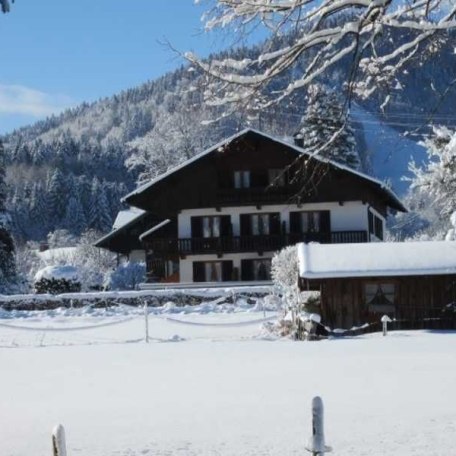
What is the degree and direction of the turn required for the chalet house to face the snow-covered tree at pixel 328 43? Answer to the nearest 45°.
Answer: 0° — it already faces it

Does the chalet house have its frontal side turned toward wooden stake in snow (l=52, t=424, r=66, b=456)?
yes

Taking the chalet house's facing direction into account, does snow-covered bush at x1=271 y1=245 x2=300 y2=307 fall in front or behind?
in front

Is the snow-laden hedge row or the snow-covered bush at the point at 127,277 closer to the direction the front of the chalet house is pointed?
the snow-laden hedge row

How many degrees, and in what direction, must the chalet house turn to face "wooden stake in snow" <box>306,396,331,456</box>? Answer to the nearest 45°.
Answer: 0° — it already faces it

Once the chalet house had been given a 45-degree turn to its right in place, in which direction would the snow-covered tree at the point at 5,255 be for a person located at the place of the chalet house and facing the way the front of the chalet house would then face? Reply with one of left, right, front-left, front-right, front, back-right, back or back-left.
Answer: front-right

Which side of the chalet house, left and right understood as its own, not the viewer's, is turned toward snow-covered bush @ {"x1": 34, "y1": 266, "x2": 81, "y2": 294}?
right

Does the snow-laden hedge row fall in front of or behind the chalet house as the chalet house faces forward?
in front

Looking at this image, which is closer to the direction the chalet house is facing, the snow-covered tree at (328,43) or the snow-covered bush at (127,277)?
the snow-covered tree

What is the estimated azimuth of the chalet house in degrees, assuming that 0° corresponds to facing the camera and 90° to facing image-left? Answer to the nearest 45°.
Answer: approximately 0°
